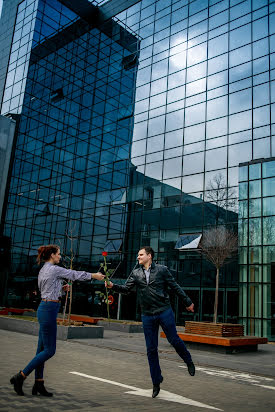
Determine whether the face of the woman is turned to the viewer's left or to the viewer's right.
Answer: to the viewer's right

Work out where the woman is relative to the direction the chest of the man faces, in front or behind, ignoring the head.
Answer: in front

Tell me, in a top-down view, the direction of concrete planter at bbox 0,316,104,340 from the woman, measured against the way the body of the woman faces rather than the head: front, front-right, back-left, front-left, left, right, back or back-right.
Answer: left

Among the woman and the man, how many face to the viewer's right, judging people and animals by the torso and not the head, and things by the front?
1

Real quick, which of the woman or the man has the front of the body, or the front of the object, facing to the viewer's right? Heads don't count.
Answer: the woman

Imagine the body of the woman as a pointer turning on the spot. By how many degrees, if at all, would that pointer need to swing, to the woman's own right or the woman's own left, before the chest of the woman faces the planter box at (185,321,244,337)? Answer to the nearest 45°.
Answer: approximately 45° to the woman's own left

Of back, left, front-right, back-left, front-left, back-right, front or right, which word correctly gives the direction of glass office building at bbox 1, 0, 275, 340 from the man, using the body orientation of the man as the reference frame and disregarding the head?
back-right

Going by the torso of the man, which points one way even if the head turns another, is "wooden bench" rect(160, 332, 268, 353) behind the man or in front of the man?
behind

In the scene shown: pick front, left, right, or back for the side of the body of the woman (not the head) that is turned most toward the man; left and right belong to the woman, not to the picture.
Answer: front

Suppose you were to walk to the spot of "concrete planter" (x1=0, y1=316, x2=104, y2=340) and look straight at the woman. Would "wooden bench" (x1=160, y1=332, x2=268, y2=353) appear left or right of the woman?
left

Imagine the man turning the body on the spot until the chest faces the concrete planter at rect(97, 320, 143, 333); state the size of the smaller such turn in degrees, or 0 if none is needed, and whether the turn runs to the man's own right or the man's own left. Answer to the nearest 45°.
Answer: approximately 135° to the man's own right

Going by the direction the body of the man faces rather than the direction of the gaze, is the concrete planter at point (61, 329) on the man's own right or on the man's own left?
on the man's own right

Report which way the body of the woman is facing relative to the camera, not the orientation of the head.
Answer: to the viewer's right

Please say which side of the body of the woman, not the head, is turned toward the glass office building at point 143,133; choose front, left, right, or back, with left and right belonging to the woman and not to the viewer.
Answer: left

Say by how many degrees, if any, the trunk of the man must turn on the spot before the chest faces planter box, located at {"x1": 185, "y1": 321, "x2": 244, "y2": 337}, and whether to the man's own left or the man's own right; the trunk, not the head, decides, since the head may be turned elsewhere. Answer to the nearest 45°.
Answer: approximately 135° to the man's own right
